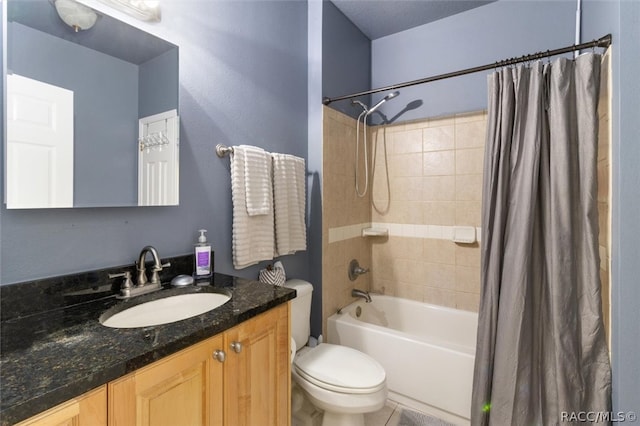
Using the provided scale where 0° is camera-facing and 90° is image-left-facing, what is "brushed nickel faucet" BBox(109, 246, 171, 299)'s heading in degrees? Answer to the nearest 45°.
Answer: approximately 315°

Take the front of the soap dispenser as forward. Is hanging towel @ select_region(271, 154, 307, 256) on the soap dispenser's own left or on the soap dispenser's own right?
on the soap dispenser's own left

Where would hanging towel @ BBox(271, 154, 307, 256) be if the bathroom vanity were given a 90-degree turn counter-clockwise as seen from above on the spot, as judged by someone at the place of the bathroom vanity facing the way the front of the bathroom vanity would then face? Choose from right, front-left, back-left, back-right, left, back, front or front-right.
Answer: front

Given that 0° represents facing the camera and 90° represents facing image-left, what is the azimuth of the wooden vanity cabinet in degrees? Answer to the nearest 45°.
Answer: approximately 315°

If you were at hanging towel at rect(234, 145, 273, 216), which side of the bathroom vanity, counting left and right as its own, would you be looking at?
left

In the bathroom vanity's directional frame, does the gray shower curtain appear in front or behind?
in front

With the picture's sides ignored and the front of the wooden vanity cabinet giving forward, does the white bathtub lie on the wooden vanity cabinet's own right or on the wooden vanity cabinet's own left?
on the wooden vanity cabinet's own left

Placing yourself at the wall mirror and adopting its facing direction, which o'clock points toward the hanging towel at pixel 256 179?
The hanging towel is roughly at 10 o'clock from the wall mirror.
